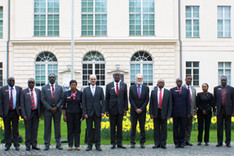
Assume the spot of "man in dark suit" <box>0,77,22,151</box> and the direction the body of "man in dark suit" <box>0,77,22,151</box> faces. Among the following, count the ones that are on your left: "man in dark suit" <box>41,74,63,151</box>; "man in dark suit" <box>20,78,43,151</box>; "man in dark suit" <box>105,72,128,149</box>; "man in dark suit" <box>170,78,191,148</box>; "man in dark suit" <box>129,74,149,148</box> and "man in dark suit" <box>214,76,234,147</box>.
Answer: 6

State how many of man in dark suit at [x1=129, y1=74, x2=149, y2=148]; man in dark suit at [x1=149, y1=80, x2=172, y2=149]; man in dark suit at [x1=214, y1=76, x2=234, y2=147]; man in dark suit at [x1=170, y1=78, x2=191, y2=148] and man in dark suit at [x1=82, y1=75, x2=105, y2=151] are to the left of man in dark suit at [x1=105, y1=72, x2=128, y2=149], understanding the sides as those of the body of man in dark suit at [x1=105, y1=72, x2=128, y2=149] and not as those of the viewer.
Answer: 4

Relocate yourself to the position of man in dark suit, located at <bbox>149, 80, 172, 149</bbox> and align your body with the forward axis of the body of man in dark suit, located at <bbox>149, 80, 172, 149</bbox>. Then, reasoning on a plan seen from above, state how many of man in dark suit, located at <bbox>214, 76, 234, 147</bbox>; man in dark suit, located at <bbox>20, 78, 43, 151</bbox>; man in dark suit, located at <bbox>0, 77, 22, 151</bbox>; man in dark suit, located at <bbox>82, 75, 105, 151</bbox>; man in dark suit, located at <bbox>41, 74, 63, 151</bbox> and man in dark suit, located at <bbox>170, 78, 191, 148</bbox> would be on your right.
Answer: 4

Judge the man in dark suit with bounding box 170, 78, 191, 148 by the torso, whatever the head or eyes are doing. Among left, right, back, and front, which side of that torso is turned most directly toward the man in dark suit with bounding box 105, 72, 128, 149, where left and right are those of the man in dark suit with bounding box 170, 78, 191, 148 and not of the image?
right

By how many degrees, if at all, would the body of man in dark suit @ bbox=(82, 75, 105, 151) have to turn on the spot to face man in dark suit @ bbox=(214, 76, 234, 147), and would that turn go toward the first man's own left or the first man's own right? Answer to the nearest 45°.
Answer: approximately 90° to the first man's own left

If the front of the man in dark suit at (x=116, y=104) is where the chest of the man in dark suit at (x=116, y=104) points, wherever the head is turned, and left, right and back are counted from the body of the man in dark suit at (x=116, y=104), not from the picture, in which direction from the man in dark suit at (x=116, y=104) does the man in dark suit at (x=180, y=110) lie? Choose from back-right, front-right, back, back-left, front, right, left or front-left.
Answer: left

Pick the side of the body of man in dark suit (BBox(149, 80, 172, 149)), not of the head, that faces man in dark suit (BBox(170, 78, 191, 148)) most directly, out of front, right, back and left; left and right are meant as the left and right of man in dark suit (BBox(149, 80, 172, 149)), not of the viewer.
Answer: left

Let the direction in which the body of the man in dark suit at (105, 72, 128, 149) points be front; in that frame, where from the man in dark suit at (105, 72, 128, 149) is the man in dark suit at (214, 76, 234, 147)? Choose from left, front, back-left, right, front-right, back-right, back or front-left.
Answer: left

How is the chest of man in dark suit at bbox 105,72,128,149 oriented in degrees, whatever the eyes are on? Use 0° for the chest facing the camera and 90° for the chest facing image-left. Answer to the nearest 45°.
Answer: approximately 0°
